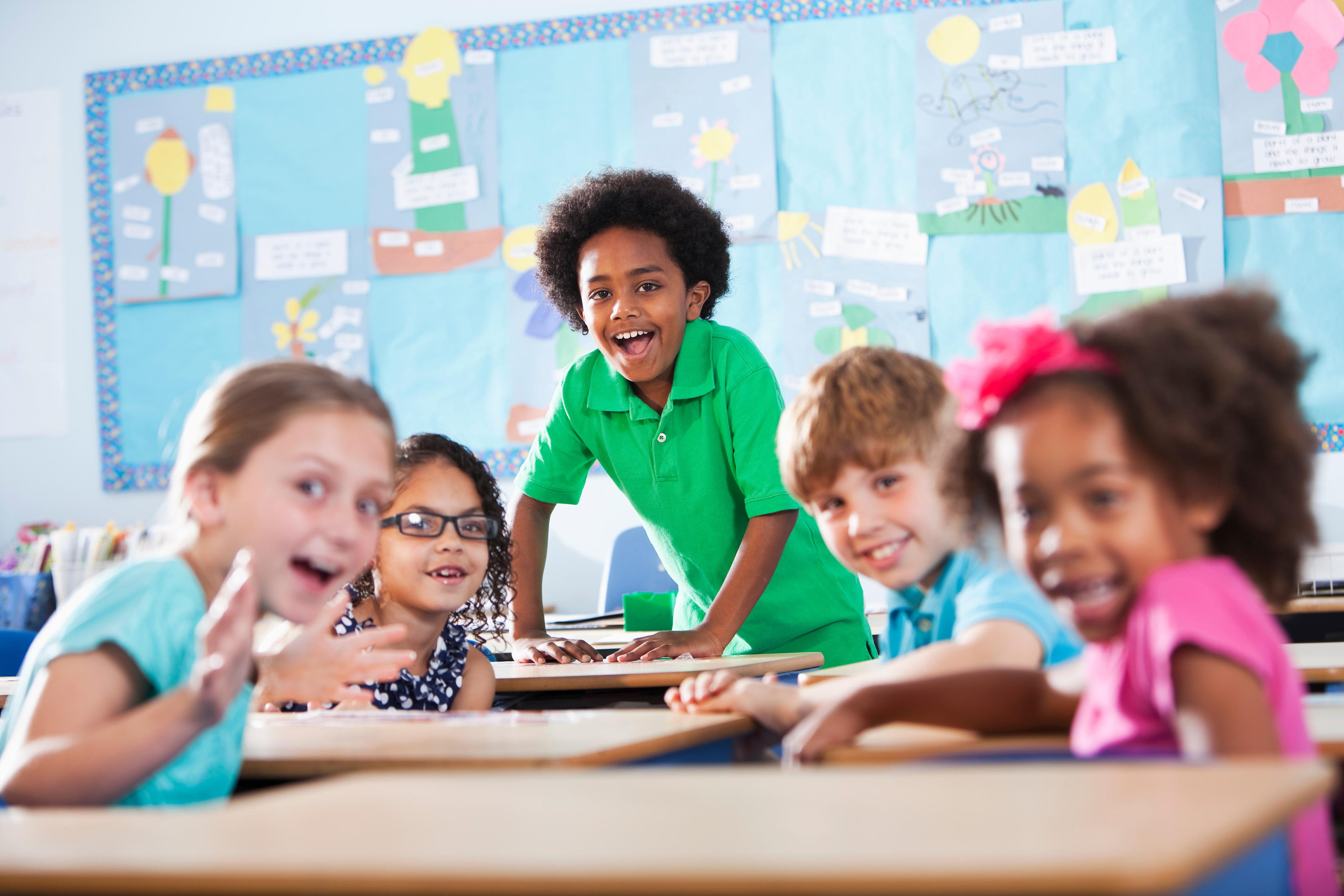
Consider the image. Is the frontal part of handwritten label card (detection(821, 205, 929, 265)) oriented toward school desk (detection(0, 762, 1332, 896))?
yes

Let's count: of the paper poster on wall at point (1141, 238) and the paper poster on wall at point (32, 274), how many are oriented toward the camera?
2

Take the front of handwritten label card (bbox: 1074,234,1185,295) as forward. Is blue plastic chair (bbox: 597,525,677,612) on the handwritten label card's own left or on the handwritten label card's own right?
on the handwritten label card's own right

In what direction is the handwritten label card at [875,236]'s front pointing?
toward the camera

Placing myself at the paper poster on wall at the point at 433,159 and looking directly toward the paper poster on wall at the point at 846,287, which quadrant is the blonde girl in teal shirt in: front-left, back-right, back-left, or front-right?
front-right

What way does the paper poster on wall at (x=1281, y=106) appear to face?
toward the camera

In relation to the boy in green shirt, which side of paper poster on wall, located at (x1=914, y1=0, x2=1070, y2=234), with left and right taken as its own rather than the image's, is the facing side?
front

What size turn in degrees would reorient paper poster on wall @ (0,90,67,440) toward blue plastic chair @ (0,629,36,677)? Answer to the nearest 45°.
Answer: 0° — it already faces it
